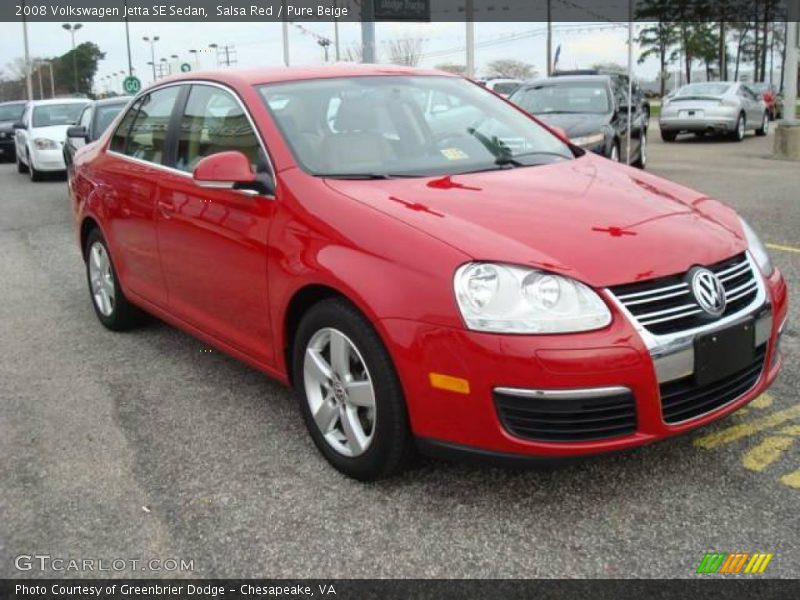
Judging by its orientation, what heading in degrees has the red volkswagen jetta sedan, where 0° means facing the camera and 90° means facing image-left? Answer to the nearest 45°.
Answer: approximately 315°

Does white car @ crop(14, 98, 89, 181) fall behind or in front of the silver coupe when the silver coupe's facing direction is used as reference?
behind

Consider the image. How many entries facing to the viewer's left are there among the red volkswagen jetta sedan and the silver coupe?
0

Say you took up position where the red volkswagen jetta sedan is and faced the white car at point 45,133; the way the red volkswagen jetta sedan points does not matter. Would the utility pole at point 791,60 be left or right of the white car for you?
right

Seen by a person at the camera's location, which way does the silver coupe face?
facing away from the viewer and to the right of the viewer

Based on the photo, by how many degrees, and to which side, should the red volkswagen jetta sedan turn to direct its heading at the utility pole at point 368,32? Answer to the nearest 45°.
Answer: approximately 135° to its left

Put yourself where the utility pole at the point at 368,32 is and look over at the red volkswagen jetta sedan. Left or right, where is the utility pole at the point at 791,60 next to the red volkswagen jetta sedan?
left

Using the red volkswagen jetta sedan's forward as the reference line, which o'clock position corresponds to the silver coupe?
The silver coupe is roughly at 8 o'clock from the red volkswagen jetta sedan.

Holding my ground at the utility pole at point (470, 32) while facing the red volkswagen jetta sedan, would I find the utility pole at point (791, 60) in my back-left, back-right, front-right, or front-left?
front-left
